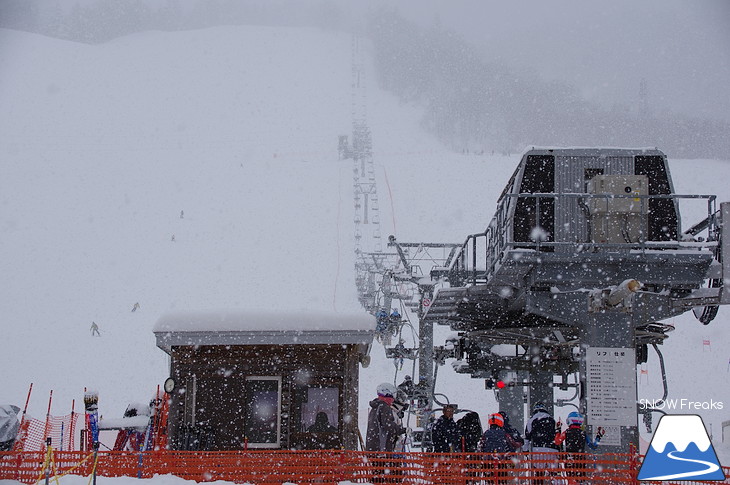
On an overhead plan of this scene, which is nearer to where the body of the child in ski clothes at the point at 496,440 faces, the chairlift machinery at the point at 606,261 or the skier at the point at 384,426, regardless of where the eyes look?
the chairlift machinery

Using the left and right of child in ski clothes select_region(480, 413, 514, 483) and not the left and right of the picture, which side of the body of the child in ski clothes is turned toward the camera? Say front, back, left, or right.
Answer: back

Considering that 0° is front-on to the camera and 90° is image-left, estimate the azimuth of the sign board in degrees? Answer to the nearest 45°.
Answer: approximately 0°

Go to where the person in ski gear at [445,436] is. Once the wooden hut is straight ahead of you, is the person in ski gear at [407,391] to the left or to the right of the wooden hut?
right

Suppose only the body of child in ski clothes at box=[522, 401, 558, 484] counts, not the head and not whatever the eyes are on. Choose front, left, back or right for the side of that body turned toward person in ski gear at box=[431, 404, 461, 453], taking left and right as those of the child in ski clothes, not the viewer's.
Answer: left

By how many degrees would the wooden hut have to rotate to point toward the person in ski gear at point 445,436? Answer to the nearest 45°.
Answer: approximately 45° to its left

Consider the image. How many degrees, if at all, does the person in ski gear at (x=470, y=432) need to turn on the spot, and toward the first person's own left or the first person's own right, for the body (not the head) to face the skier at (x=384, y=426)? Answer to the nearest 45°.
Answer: approximately 135° to the first person's own left

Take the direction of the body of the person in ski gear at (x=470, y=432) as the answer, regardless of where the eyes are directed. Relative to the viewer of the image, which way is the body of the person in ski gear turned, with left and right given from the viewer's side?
facing away from the viewer

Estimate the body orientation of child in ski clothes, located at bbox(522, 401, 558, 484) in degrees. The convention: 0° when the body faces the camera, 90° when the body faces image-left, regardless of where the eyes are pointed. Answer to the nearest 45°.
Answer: approximately 180°
